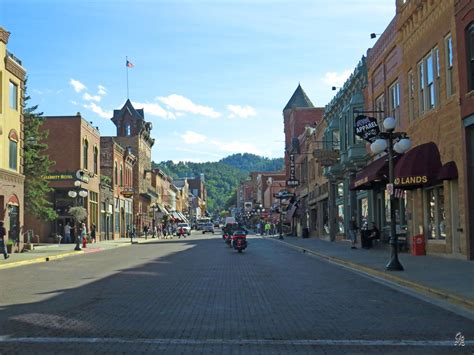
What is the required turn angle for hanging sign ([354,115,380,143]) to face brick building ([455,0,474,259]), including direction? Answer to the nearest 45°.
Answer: approximately 45° to its left

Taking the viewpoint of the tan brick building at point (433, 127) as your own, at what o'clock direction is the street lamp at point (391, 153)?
The street lamp is roughly at 11 o'clock from the tan brick building.

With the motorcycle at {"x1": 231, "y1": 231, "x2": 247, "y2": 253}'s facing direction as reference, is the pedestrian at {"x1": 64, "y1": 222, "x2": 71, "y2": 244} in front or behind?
in front

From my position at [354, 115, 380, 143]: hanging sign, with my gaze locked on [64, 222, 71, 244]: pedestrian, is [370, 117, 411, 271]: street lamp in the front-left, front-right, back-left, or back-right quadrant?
back-left

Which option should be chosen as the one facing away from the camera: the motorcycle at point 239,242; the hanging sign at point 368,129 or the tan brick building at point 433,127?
the motorcycle

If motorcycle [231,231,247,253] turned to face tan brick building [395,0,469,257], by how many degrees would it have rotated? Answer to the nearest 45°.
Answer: approximately 135° to its right

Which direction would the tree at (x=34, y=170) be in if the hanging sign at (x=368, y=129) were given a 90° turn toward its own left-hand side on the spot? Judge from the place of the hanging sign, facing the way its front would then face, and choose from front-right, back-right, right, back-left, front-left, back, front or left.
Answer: back-left

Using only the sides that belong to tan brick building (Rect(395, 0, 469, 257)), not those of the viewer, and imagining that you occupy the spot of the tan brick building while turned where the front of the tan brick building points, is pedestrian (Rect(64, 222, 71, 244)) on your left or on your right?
on your right

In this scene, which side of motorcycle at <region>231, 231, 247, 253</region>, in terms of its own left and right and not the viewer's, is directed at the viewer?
back

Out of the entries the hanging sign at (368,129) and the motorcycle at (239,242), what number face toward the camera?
1

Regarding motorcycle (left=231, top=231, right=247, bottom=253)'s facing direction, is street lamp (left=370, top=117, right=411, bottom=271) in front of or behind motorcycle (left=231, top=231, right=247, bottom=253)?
behind

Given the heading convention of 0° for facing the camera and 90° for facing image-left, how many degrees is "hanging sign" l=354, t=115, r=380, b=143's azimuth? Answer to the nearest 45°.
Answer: approximately 0°
